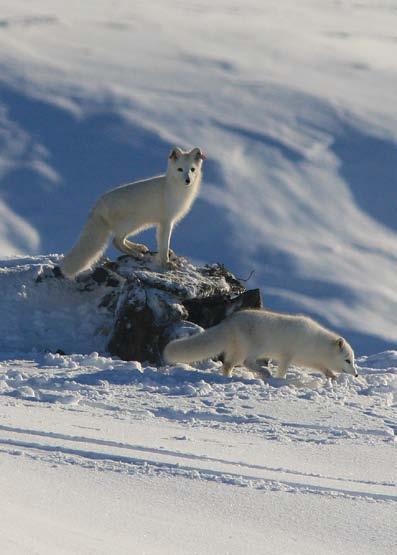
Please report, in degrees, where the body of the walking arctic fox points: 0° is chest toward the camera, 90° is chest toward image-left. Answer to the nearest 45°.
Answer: approximately 270°

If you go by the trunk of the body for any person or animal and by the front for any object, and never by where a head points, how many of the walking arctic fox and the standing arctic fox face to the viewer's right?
2

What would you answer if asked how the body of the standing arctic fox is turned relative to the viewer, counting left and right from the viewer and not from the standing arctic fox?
facing to the right of the viewer

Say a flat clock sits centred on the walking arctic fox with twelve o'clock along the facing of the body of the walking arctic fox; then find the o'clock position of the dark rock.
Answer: The dark rock is roughly at 7 o'clock from the walking arctic fox.
